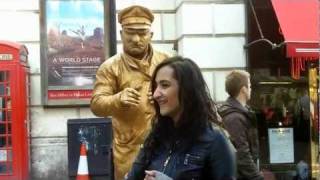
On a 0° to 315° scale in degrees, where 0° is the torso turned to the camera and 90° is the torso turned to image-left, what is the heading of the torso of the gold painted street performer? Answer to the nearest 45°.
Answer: approximately 0°

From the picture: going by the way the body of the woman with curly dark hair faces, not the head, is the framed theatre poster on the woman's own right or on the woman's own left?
on the woman's own right

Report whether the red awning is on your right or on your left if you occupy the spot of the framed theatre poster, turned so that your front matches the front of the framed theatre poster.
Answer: on your left

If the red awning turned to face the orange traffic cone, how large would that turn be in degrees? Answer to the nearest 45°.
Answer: approximately 90° to its right
